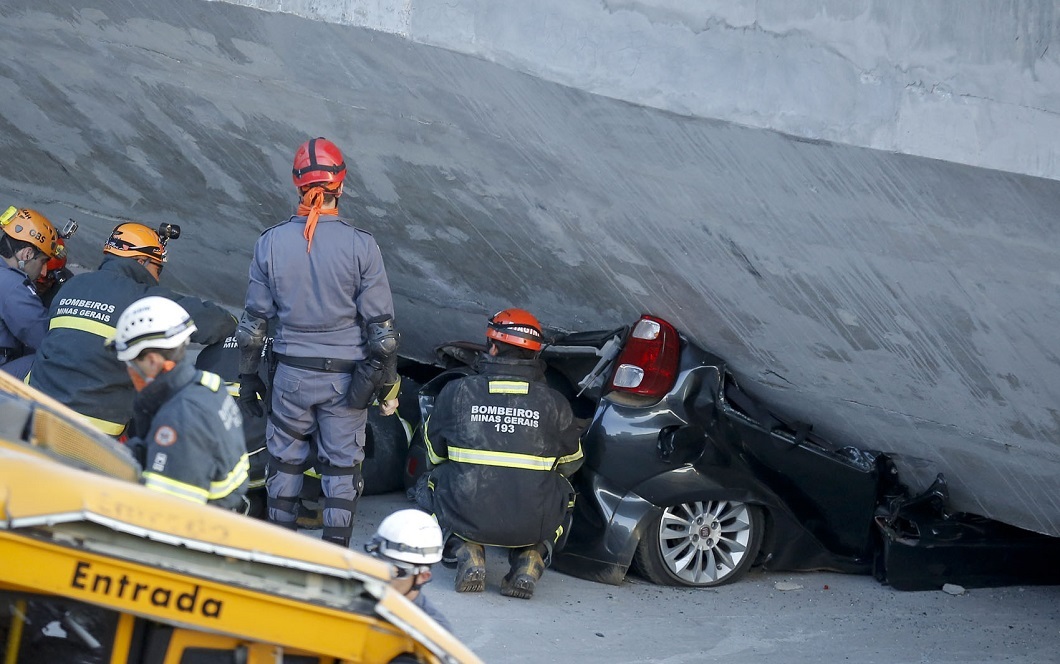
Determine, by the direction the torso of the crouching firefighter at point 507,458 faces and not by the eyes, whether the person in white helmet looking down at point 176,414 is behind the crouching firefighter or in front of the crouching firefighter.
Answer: behind

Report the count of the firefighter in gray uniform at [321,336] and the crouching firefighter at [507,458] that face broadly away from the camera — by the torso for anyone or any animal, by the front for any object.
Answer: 2

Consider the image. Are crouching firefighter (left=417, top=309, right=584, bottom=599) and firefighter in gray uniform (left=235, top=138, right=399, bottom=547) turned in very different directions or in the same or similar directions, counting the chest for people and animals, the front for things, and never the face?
same or similar directions

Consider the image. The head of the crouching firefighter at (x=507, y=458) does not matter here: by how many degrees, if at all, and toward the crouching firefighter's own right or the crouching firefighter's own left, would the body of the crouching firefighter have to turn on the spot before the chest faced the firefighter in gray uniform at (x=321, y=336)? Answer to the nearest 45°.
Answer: approximately 90° to the crouching firefighter's own left

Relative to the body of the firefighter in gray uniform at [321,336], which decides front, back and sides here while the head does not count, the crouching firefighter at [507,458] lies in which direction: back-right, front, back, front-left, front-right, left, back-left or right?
right

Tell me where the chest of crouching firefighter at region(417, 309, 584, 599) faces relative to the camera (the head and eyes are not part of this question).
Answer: away from the camera

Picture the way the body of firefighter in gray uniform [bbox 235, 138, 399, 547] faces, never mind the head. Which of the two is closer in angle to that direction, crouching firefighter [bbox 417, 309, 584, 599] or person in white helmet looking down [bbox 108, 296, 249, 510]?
the crouching firefighter

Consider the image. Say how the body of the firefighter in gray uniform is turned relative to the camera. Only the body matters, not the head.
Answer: away from the camera

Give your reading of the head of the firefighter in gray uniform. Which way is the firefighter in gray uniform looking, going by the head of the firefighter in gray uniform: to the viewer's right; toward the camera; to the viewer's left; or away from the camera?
away from the camera
